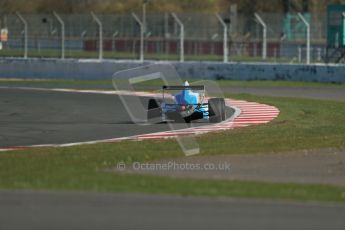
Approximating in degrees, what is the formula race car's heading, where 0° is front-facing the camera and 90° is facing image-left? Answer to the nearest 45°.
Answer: approximately 180°

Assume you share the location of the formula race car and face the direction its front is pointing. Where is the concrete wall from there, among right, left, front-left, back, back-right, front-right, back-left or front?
front
